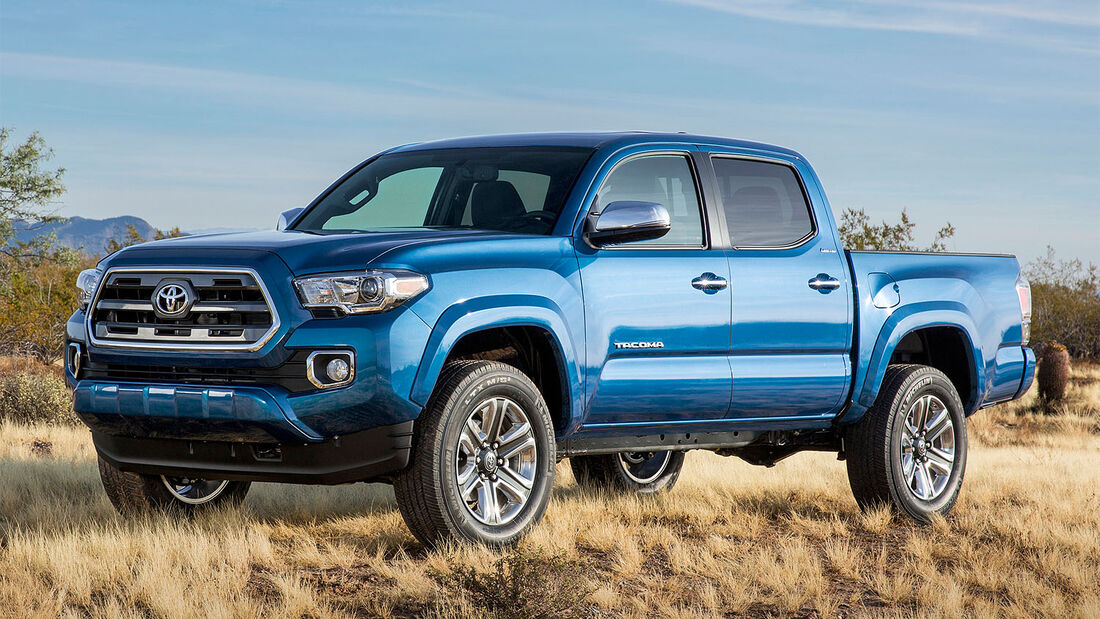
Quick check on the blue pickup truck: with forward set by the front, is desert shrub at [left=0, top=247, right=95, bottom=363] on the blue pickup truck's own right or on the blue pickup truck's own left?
on the blue pickup truck's own right

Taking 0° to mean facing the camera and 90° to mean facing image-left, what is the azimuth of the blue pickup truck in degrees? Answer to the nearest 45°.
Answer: approximately 45°

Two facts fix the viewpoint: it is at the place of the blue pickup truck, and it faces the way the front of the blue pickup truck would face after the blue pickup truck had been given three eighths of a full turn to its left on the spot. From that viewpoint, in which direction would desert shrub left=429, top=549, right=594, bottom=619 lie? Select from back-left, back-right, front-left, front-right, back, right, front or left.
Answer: right

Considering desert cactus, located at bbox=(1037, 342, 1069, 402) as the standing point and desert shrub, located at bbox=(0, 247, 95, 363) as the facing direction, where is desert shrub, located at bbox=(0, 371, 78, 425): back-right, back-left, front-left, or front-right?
front-left

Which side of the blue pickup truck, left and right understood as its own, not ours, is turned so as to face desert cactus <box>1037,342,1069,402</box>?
back

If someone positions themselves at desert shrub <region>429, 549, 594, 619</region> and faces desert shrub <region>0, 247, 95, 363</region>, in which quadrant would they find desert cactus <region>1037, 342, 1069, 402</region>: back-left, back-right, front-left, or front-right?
front-right
